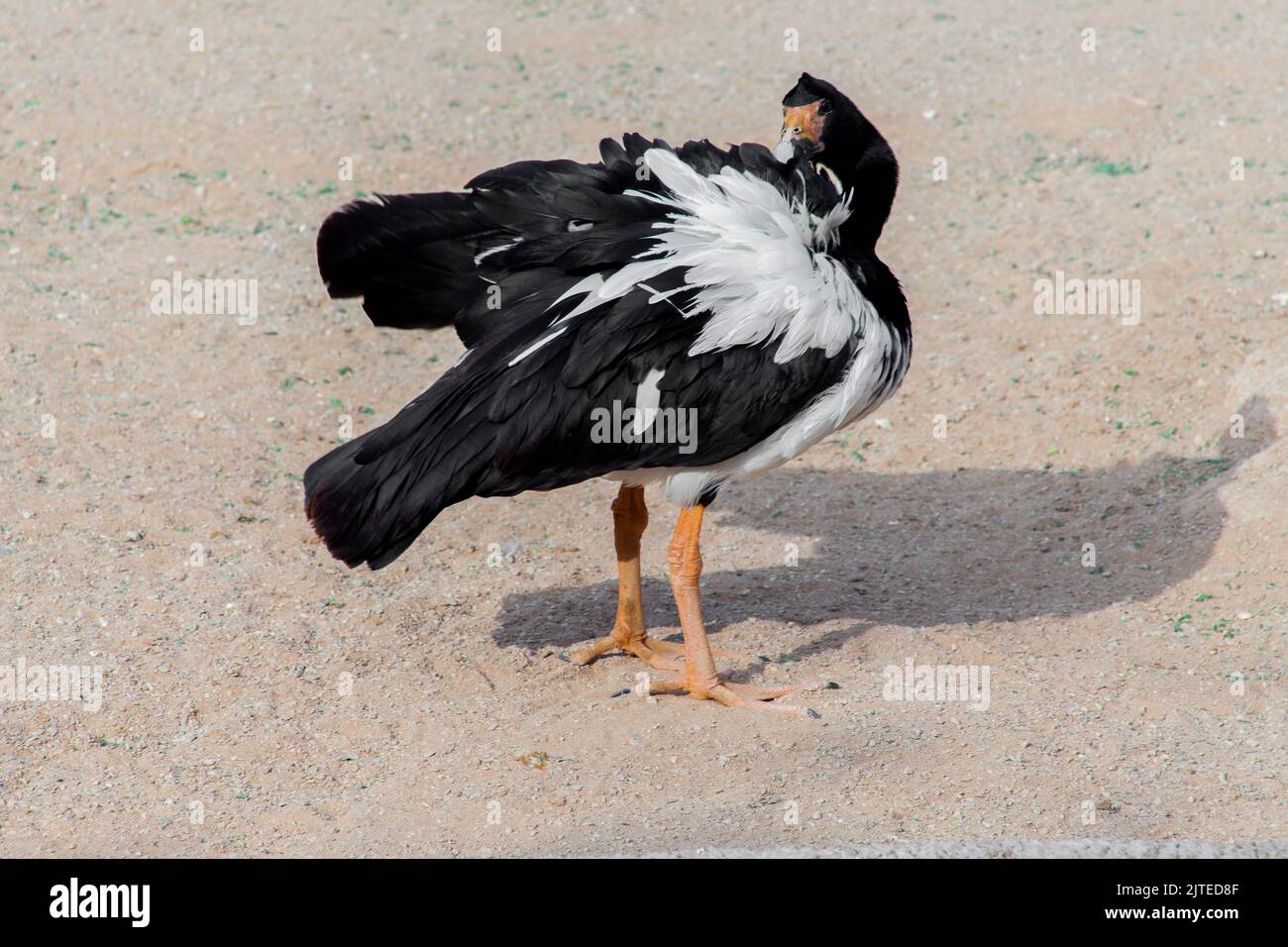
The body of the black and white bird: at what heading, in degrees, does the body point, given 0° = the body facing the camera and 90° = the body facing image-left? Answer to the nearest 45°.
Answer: approximately 270°
